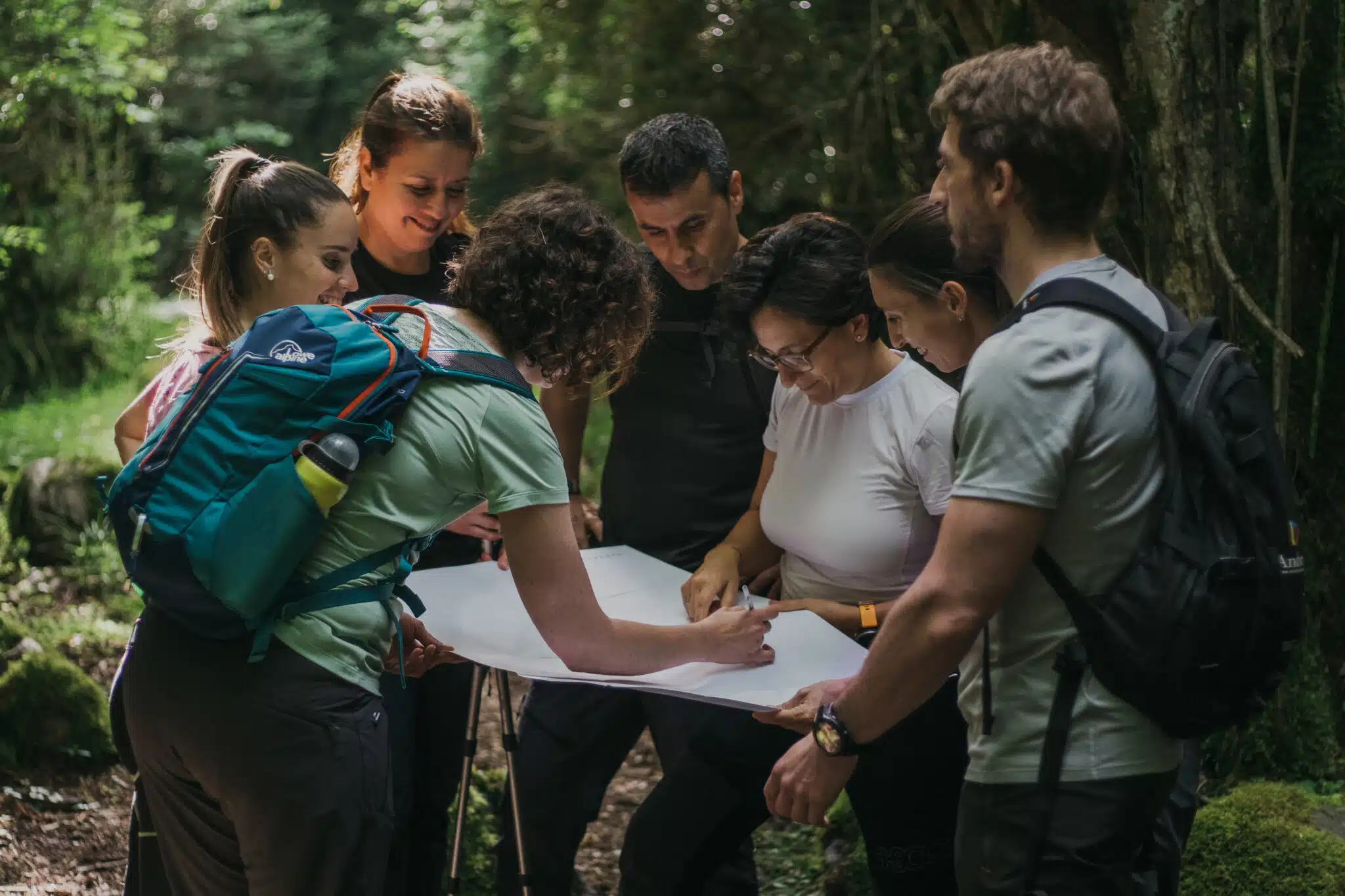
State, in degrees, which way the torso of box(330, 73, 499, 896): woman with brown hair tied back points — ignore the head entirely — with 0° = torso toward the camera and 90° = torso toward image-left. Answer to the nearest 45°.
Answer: approximately 315°

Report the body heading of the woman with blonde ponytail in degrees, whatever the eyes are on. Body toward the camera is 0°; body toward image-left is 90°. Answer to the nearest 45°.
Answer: approximately 270°

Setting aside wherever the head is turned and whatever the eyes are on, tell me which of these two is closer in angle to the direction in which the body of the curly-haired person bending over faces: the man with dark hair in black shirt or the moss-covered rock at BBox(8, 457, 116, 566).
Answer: the man with dark hair in black shirt

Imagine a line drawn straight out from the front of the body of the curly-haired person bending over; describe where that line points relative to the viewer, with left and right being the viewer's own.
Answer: facing away from the viewer and to the right of the viewer

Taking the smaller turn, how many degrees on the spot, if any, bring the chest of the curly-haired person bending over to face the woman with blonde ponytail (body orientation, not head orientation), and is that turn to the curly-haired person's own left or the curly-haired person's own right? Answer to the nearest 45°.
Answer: approximately 45° to the curly-haired person's own left

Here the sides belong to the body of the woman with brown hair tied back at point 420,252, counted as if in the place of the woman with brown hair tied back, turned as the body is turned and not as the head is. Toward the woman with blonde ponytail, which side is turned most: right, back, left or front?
right

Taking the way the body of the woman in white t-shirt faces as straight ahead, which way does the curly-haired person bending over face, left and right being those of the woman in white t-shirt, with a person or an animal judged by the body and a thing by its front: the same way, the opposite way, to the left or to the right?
the opposite way

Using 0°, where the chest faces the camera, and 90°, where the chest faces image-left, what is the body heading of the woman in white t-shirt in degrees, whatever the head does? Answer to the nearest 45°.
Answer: approximately 45°

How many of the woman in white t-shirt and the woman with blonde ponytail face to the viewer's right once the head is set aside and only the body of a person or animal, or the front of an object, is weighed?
1

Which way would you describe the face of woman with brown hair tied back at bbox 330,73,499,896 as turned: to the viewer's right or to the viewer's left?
to the viewer's right

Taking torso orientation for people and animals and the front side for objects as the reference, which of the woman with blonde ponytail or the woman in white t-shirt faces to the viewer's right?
the woman with blonde ponytail

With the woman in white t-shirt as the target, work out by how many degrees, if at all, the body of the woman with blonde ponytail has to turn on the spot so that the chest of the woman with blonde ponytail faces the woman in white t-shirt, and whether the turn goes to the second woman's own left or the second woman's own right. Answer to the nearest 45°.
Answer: approximately 45° to the second woman's own right
